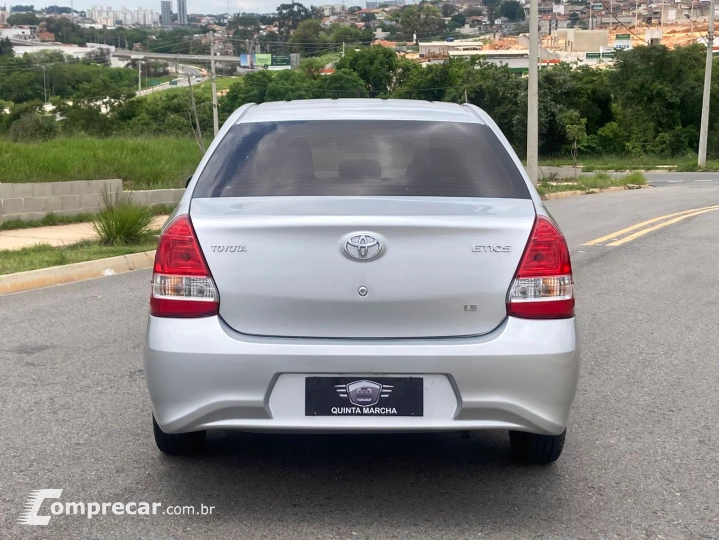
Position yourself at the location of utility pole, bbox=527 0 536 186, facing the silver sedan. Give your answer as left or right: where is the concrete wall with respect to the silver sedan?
right

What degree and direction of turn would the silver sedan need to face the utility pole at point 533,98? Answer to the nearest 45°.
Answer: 0° — it already faces it

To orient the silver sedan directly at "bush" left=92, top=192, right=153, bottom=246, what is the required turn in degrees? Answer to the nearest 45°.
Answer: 0° — it already faces it

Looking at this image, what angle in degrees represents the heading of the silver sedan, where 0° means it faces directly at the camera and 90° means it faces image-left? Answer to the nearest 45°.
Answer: approximately 180°

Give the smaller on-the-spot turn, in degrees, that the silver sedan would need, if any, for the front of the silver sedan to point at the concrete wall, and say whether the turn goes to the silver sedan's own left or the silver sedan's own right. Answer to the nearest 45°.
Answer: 0° — it already faces it
